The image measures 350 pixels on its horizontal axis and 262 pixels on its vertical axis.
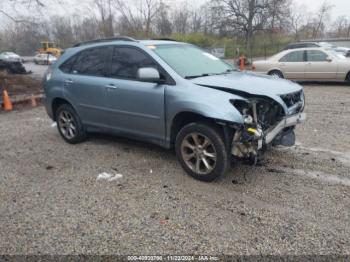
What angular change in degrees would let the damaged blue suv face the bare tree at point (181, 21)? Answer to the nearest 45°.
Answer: approximately 135° to its left
